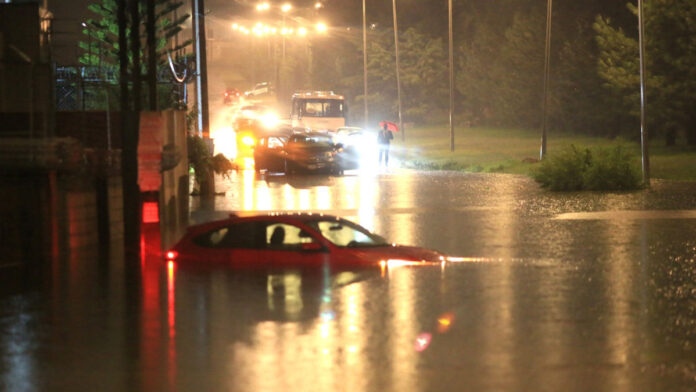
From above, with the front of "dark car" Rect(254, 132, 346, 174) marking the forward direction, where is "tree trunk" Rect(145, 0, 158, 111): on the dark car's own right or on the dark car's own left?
on the dark car's own right

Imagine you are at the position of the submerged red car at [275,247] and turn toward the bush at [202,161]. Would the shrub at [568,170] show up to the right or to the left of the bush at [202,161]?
right

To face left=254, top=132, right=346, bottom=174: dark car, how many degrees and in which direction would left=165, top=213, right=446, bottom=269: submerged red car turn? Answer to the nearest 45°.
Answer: approximately 135° to its left

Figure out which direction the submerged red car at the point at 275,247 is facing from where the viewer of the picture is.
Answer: facing the viewer and to the right of the viewer

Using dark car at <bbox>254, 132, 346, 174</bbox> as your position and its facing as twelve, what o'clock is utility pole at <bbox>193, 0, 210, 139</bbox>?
The utility pole is roughly at 2 o'clock from the dark car.

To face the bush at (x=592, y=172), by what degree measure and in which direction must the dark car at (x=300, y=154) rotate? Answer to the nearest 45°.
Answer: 0° — it already faces it

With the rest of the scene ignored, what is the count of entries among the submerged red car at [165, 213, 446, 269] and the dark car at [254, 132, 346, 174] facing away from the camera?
0

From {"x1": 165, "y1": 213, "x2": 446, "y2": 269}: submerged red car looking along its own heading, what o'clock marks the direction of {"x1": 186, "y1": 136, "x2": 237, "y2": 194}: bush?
The bush is roughly at 7 o'clock from the submerged red car.

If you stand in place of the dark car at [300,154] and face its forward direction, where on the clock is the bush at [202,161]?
The bush is roughly at 2 o'clock from the dark car.
